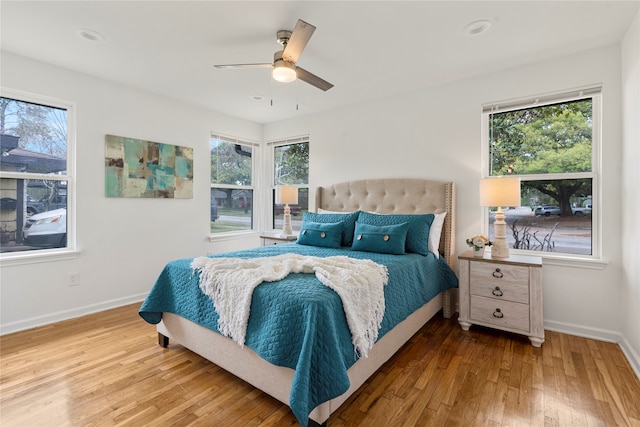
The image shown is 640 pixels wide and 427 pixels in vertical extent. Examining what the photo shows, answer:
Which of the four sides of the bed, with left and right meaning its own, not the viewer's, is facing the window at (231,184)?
right

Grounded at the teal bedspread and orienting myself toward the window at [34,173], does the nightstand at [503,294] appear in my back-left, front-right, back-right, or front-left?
back-right

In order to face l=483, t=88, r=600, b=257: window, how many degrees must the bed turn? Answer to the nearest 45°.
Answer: approximately 135° to its left

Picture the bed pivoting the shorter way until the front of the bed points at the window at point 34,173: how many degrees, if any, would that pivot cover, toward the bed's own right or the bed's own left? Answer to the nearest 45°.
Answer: approximately 45° to the bed's own right

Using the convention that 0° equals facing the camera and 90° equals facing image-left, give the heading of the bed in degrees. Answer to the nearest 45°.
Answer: approximately 45°

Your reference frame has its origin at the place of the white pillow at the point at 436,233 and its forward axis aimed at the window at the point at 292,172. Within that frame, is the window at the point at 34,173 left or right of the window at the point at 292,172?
left
